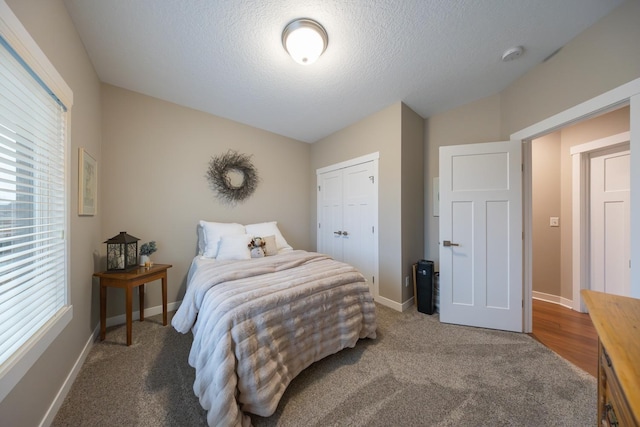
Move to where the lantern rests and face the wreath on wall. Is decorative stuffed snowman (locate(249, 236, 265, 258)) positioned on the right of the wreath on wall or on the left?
right

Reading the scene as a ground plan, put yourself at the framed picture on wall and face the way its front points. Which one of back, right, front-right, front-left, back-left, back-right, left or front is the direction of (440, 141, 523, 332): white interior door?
front-right

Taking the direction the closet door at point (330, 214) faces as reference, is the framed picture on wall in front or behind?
in front

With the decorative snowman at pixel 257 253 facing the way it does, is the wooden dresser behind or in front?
in front

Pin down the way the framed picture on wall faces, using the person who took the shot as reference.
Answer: facing to the right of the viewer

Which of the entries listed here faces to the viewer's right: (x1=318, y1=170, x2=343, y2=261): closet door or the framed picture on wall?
the framed picture on wall

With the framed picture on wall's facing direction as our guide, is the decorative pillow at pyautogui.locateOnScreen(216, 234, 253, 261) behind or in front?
in front

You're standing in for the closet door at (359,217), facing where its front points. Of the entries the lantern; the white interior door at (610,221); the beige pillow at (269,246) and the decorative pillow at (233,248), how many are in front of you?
3

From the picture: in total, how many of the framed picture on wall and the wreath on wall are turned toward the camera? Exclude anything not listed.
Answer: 1
